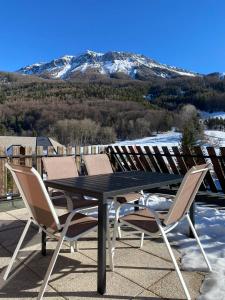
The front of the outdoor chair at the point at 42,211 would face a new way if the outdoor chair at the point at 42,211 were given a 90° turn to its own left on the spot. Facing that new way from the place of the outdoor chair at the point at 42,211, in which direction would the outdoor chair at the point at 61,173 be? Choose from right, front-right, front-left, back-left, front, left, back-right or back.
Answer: front-right

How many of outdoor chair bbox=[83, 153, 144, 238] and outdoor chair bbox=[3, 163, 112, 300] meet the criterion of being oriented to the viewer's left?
0

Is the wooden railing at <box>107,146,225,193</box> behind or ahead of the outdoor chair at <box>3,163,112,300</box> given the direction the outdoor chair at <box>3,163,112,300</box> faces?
ahead

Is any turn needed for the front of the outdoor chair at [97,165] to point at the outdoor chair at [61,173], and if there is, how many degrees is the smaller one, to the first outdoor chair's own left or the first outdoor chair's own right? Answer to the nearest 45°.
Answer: approximately 90° to the first outdoor chair's own right

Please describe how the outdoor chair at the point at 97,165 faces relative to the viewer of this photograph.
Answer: facing the viewer and to the right of the viewer

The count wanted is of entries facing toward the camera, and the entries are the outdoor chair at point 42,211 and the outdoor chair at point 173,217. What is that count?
0

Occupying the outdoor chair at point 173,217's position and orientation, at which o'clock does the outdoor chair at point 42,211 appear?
the outdoor chair at point 42,211 is roughly at 10 o'clock from the outdoor chair at point 173,217.

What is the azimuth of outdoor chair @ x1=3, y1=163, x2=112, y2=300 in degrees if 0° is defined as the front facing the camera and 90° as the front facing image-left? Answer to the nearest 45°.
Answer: approximately 225°

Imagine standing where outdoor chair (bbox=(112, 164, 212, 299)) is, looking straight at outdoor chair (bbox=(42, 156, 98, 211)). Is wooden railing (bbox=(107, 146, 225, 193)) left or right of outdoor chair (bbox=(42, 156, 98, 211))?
right

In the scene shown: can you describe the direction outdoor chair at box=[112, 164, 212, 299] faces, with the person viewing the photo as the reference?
facing away from the viewer and to the left of the viewer

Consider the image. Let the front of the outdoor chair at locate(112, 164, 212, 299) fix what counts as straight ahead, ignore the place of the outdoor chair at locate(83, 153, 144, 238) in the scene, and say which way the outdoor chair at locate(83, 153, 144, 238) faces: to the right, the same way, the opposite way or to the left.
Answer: the opposite way

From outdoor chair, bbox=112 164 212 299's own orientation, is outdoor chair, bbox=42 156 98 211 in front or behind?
in front

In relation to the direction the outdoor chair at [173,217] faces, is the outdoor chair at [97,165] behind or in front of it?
in front
